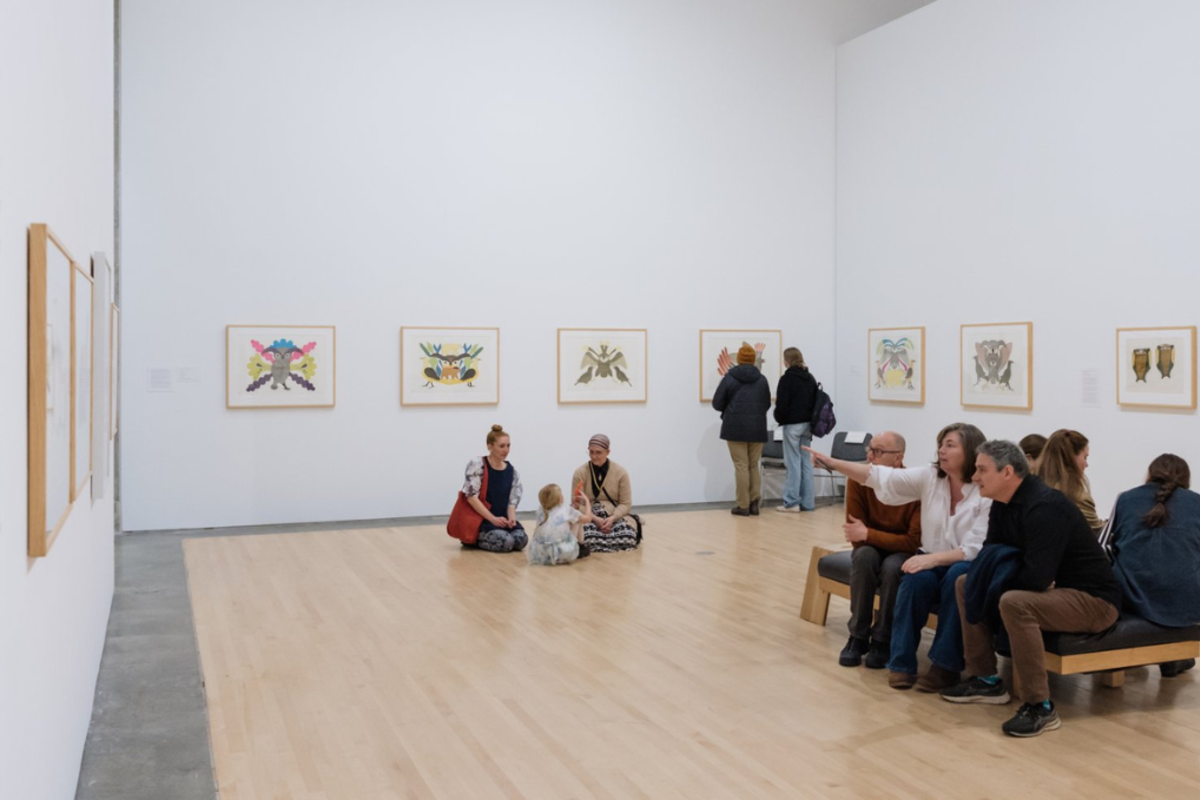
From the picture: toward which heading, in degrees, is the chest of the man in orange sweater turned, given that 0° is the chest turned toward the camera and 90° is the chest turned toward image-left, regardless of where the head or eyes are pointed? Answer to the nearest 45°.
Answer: approximately 45°

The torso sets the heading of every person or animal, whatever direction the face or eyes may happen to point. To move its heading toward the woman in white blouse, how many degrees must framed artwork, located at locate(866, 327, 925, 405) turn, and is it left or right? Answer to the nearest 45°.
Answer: approximately 45° to its left

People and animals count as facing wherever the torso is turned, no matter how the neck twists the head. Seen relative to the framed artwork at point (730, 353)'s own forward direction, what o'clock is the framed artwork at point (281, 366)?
the framed artwork at point (281, 366) is roughly at 2 o'clock from the framed artwork at point (730, 353).

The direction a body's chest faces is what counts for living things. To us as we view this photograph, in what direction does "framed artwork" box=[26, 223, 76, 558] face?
facing to the right of the viewer

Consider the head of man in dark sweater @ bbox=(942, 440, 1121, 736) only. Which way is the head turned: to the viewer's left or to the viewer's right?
to the viewer's left

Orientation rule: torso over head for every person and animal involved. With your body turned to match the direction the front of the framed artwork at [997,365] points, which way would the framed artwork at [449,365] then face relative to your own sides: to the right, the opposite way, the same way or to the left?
to the left

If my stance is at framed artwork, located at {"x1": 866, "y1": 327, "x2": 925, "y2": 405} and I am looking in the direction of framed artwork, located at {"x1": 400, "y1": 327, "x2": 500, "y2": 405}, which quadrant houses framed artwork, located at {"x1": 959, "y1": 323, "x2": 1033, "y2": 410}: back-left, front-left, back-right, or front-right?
back-left

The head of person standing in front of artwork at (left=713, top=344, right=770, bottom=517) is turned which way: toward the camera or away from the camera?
away from the camera
